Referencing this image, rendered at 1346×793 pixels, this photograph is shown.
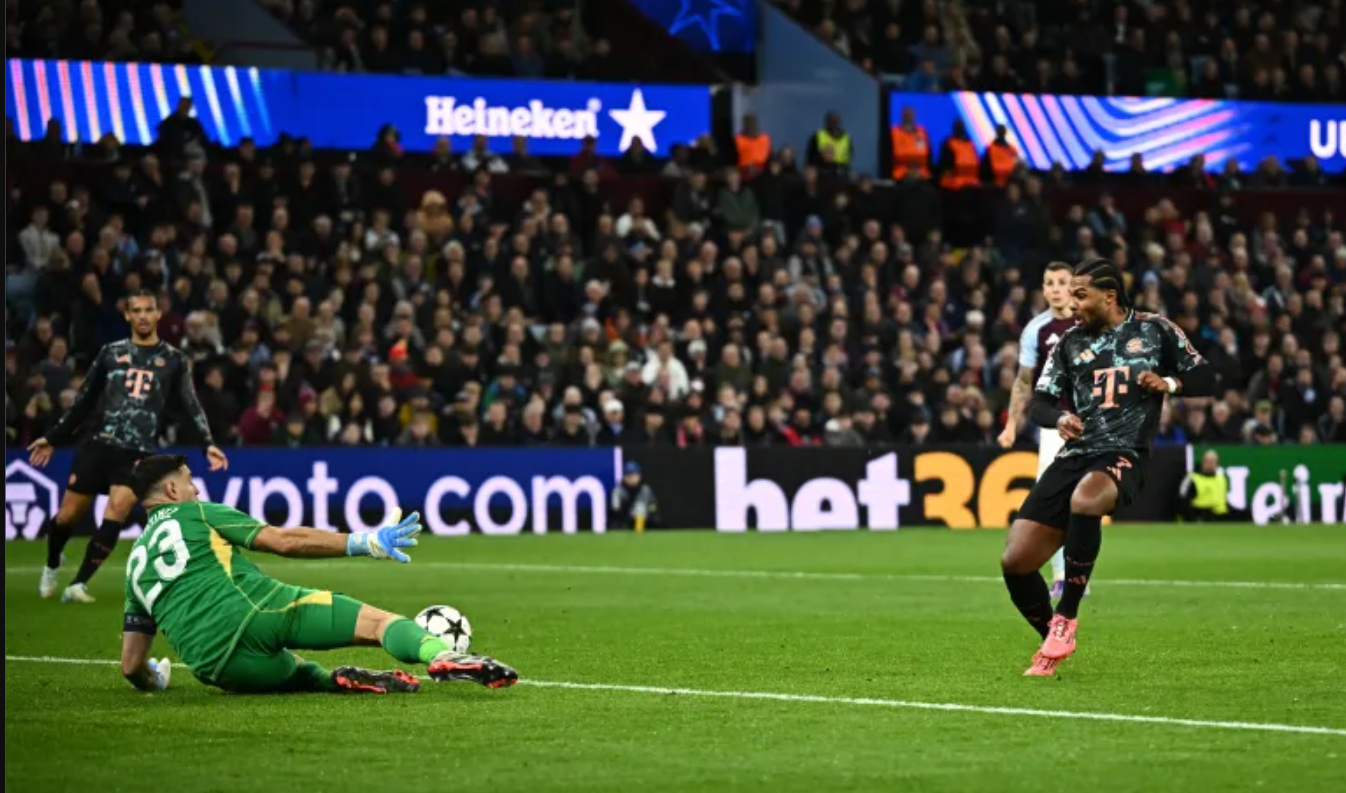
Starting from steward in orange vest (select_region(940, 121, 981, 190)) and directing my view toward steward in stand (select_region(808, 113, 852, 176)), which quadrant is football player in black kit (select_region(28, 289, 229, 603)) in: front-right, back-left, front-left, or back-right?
front-left

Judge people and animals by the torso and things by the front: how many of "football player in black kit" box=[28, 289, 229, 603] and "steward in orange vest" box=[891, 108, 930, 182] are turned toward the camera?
2

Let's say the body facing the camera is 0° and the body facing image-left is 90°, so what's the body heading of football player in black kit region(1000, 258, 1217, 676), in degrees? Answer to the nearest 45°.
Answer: approximately 45°

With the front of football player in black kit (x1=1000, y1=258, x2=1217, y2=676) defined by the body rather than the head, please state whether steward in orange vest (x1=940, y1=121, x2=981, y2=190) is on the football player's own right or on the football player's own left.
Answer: on the football player's own right

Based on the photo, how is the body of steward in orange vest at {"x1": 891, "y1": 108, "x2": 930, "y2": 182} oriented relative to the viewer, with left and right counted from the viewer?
facing the viewer

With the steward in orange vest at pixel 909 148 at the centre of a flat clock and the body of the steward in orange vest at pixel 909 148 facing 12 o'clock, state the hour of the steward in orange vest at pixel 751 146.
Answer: the steward in orange vest at pixel 751 146 is roughly at 2 o'clock from the steward in orange vest at pixel 909 148.

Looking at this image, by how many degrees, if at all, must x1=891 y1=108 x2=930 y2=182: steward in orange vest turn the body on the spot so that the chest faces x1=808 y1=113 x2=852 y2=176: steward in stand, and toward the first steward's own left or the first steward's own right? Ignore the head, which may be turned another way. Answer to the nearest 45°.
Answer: approximately 45° to the first steward's own right

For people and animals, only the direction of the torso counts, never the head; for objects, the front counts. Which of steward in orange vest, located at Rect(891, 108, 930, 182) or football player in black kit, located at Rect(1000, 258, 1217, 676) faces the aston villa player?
the steward in orange vest

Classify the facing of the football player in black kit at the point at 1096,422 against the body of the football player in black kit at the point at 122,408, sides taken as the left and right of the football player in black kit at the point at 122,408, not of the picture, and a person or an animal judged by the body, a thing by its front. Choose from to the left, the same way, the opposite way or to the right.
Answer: to the right

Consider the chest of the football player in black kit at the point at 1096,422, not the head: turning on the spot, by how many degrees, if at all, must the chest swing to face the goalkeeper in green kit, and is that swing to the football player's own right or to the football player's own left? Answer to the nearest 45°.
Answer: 0° — they already face them

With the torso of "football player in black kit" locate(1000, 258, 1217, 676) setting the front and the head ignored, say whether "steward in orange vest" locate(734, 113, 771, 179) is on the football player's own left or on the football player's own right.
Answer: on the football player's own right

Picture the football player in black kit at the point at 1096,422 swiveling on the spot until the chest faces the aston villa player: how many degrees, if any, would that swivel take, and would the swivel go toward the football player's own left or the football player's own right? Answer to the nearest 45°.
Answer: approximately 135° to the football player's own right

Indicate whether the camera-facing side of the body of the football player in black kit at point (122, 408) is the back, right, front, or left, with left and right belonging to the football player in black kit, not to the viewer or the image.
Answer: front

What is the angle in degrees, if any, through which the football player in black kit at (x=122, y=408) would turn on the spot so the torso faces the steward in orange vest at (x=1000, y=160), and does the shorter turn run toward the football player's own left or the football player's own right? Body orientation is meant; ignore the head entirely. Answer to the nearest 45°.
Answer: approximately 135° to the football player's own left

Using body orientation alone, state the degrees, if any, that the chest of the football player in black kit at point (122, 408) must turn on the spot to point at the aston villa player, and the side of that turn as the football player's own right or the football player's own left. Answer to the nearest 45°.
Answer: approximately 45° to the football player's own left

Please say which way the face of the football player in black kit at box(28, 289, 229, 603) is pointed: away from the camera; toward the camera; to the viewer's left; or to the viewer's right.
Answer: toward the camera
